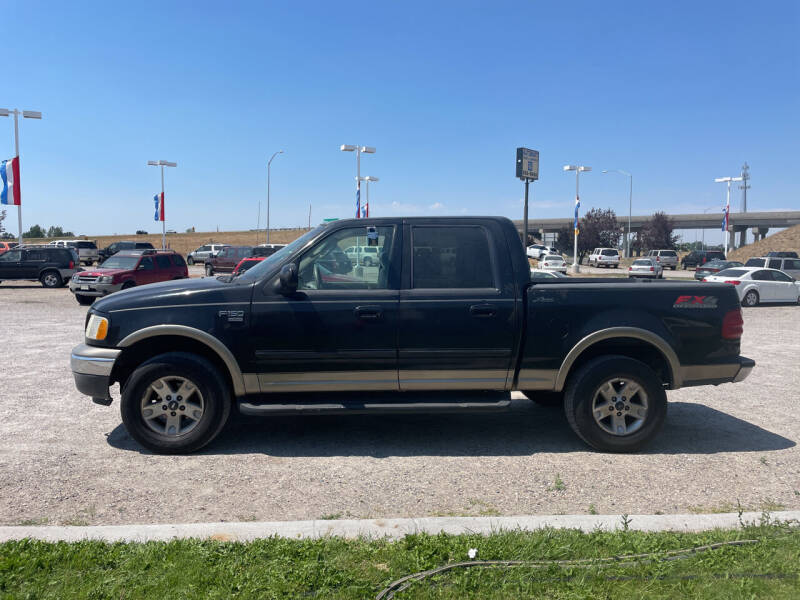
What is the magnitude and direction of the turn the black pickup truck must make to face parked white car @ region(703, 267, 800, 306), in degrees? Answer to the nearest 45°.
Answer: approximately 135° to its right

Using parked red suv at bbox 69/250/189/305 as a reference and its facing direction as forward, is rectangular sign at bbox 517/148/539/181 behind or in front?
behind

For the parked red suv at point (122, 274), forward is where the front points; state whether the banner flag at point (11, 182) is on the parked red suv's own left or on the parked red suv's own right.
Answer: on the parked red suv's own right

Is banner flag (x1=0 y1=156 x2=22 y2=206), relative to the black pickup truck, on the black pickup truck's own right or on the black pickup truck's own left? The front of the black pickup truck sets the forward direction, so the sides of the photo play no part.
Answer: on the black pickup truck's own right

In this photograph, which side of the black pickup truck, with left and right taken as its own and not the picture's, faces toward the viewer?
left

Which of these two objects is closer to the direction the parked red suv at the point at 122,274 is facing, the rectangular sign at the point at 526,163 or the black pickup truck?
the black pickup truck

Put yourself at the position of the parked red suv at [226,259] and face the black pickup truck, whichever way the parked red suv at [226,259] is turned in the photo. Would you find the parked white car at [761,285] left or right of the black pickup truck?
left

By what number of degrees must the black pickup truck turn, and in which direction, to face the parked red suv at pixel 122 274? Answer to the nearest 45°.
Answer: approximately 45° to its right

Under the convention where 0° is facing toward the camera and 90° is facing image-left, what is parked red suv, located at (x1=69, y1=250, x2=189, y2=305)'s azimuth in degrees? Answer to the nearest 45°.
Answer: approximately 45°

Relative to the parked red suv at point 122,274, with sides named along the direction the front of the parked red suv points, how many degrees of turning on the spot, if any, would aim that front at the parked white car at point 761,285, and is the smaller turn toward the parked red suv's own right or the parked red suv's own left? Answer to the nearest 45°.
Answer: approximately 135° to the parked red suv's own left
